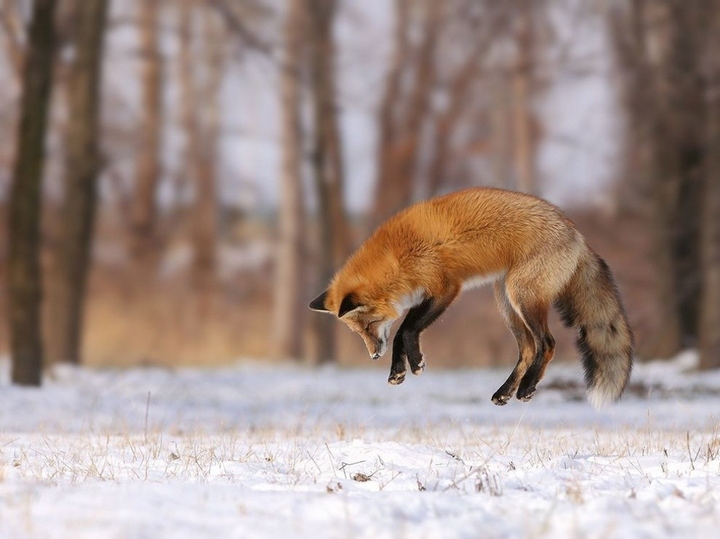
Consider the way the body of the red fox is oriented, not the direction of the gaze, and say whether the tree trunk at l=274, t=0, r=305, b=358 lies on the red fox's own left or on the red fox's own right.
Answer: on the red fox's own right

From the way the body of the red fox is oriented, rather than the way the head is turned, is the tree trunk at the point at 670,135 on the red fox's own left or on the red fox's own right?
on the red fox's own right

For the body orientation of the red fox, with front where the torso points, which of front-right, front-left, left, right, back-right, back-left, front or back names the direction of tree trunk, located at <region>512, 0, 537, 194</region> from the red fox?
right

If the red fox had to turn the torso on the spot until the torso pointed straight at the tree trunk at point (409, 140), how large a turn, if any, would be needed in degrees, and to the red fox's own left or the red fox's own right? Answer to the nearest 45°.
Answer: approximately 90° to the red fox's own right

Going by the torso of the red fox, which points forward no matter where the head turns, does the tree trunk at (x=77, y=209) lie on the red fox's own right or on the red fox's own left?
on the red fox's own right

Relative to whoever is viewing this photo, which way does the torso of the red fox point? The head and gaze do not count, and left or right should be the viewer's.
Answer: facing to the left of the viewer

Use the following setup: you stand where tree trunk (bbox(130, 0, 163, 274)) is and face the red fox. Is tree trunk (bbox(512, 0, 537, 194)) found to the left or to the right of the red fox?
left

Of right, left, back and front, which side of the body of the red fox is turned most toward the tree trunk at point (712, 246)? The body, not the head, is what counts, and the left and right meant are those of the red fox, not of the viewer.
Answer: right
